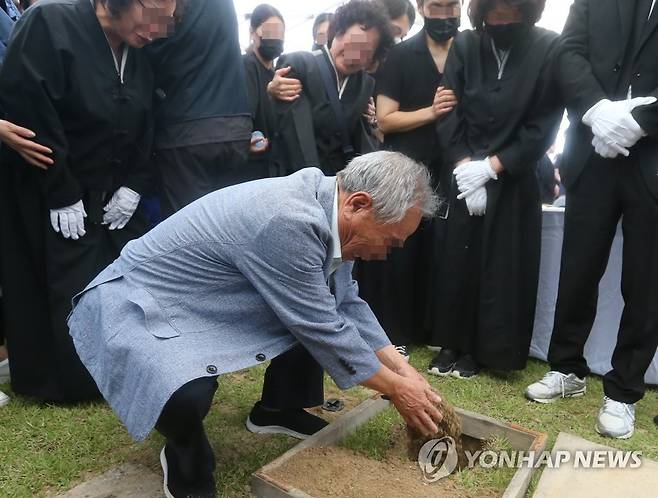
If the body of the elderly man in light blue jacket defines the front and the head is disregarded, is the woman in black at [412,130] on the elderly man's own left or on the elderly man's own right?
on the elderly man's own left

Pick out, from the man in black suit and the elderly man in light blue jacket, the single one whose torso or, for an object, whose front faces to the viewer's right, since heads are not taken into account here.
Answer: the elderly man in light blue jacket

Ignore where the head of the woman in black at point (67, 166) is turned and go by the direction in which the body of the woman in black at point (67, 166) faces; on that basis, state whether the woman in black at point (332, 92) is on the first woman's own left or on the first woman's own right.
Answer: on the first woman's own left

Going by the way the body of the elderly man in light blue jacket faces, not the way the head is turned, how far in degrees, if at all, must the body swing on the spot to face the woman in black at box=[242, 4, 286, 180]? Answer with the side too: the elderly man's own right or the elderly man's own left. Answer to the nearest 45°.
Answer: approximately 90° to the elderly man's own left

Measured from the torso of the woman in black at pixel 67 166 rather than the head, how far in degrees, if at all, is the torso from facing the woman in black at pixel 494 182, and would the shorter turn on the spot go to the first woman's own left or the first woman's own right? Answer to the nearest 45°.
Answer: approximately 45° to the first woman's own left

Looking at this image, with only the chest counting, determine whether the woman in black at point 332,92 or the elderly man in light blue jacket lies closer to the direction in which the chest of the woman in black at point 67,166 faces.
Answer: the elderly man in light blue jacket

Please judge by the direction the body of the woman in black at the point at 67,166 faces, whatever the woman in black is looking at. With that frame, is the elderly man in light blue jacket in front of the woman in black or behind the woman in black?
in front

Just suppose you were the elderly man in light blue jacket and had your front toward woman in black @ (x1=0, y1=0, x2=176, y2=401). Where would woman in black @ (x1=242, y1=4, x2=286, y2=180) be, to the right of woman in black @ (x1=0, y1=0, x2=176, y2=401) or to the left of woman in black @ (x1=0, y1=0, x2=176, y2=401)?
right

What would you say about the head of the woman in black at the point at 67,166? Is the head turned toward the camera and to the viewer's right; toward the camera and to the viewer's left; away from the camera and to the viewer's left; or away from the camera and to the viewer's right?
toward the camera and to the viewer's right

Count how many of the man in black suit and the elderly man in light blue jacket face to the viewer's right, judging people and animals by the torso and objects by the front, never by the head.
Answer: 1

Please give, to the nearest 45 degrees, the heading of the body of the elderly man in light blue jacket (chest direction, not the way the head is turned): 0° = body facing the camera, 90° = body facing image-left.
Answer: approximately 270°

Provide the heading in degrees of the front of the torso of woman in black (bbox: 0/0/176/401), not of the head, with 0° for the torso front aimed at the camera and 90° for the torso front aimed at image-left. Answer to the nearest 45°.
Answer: approximately 315°
